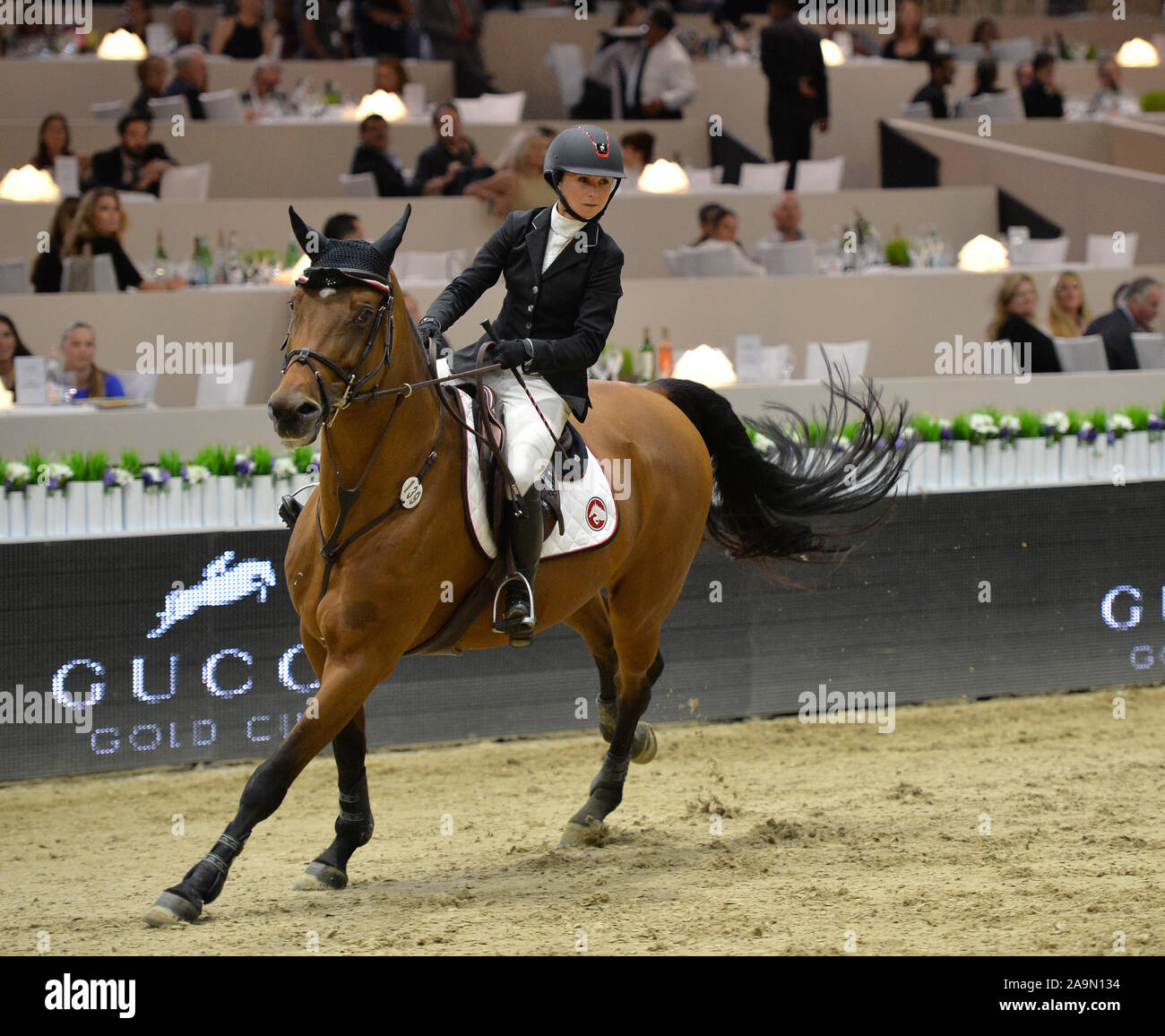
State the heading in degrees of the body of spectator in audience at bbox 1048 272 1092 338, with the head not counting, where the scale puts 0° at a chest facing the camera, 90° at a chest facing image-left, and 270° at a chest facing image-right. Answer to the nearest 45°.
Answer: approximately 0°

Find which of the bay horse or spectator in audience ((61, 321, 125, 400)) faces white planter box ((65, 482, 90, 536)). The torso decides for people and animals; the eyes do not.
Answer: the spectator in audience
